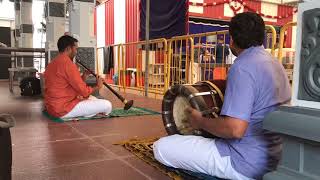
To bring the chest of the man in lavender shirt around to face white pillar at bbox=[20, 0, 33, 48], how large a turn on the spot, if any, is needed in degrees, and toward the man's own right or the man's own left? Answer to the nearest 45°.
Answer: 0° — they already face it

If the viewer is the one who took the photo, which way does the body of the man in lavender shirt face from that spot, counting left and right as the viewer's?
facing away from the viewer and to the left of the viewer

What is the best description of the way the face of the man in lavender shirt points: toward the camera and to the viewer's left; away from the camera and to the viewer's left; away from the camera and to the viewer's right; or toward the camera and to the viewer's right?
away from the camera and to the viewer's left

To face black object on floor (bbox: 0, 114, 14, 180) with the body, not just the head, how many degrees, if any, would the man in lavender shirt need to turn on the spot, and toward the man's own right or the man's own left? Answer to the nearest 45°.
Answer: approximately 90° to the man's own left

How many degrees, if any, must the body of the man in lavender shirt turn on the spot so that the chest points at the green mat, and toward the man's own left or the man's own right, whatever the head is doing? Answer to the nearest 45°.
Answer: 0° — they already face it

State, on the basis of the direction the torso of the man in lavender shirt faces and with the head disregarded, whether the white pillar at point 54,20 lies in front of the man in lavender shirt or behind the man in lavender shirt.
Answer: in front

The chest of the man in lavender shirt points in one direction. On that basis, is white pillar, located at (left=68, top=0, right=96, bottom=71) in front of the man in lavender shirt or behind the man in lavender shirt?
in front

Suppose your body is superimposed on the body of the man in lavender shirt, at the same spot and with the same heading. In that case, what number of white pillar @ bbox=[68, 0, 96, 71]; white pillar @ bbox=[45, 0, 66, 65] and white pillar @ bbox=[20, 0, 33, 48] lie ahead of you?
3
